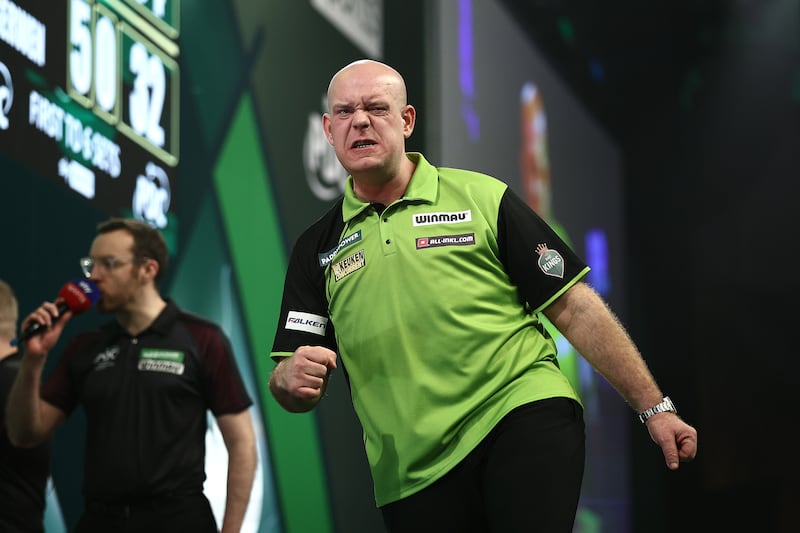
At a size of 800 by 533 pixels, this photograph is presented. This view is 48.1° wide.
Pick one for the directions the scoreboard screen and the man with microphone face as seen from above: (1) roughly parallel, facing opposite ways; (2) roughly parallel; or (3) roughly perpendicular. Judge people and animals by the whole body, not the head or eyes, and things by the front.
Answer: roughly perpendicular

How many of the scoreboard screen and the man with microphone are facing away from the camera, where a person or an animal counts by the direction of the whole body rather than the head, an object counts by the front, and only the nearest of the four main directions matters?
0
